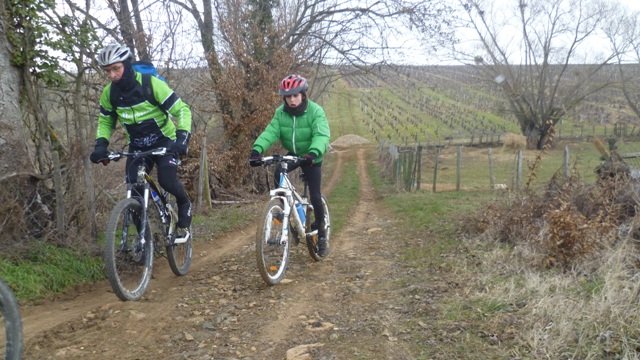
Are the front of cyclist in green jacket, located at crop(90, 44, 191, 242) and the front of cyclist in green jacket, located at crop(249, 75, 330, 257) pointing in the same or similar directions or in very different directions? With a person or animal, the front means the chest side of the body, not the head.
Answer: same or similar directions

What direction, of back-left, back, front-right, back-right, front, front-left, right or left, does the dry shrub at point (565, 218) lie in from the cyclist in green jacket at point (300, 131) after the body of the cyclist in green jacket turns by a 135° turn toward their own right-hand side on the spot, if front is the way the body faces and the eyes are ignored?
right

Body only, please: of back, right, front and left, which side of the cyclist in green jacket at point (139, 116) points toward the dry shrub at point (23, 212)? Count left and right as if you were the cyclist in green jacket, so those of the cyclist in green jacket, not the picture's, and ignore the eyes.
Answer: right

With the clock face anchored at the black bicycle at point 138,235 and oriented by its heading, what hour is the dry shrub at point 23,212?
The dry shrub is roughly at 3 o'clock from the black bicycle.

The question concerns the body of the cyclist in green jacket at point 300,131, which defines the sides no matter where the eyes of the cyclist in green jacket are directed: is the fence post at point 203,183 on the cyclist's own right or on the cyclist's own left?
on the cyclist's own right

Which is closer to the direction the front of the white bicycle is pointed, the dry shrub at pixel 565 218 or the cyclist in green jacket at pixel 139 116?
the cyclist in green jacket

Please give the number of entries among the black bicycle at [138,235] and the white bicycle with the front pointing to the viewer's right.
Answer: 0

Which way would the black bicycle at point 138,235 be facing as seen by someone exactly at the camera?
facing the viewer and to the left of the viewer

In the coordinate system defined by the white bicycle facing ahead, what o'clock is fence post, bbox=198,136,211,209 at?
The fence post is roughly at 4 o'clock from the white bicycle.
